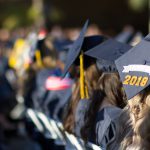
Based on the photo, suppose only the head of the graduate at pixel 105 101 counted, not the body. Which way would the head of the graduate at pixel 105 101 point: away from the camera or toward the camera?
away from the camera

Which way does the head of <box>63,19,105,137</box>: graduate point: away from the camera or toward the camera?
away from the camera

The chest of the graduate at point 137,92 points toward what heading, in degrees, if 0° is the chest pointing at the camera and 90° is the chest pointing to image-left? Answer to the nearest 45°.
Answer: approximately 180°

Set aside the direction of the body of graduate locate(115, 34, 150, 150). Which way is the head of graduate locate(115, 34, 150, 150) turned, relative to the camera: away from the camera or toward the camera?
away from the camera
